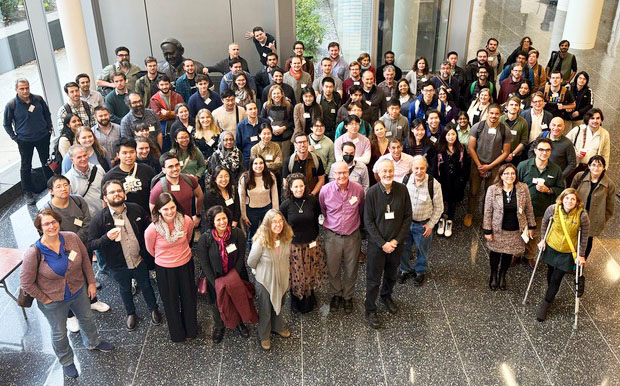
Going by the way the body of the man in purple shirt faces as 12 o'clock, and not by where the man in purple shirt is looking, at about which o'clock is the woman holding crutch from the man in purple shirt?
The woman holding crutch is roughly at 9 o'clock from the man in purple shirt.

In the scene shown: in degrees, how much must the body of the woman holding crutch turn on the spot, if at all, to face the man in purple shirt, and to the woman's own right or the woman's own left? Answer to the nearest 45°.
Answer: approximately 45° to the woman's own right

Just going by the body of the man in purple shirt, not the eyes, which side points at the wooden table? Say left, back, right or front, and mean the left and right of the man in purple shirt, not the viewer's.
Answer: right

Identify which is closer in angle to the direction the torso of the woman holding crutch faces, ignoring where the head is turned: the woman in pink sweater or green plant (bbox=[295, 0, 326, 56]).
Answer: the woman in pink sweater

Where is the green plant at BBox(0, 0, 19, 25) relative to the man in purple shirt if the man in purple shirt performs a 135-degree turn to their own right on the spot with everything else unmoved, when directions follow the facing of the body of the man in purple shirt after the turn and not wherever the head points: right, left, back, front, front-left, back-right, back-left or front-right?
front

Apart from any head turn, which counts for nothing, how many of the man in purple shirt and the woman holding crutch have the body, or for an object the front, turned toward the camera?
2

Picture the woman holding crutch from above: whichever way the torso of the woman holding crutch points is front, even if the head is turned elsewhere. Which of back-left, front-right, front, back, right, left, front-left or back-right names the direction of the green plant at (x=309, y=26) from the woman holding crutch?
back-right

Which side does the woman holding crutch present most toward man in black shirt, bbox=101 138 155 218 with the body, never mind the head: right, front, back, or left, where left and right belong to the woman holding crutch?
right

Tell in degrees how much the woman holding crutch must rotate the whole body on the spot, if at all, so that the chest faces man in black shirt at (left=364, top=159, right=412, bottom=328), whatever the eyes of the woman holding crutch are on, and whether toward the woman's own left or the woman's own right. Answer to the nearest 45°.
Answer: approximately 45° to the woman's own right

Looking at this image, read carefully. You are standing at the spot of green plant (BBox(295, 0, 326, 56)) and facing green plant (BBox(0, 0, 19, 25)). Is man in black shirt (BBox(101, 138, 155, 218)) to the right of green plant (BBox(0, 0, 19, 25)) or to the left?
left
